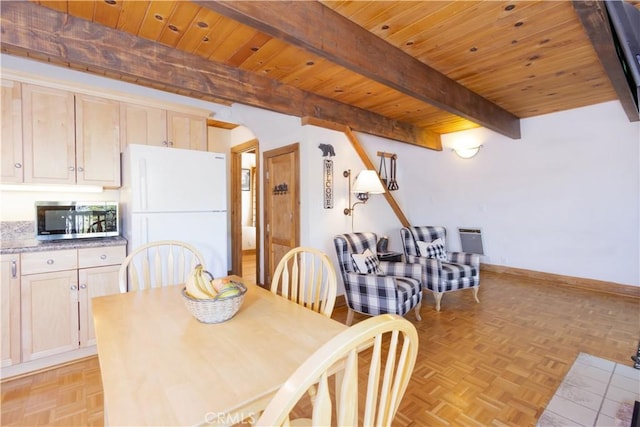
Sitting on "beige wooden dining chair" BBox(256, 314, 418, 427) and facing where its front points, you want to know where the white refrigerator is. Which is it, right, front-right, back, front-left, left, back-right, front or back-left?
front

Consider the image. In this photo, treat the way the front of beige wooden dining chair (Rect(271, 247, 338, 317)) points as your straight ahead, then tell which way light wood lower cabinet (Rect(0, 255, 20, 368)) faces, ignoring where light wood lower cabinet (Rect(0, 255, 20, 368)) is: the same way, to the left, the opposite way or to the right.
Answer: to the left

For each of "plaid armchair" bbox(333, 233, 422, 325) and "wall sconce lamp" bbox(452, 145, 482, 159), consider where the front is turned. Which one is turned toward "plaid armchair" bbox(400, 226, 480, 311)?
the wall sconce lamp

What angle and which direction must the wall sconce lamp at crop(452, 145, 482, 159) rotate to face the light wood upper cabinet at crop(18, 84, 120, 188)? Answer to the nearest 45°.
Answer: approximately 45° to its right

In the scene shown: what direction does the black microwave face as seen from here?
toward the camera

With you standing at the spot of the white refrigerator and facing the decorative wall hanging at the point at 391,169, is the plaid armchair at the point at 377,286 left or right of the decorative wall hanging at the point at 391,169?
right

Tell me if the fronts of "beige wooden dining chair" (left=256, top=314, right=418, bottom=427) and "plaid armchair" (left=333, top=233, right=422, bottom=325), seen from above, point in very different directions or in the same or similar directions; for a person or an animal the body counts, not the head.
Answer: very different directions

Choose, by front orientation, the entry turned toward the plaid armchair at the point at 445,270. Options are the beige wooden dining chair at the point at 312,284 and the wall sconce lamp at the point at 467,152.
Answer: the wall sconce lamp

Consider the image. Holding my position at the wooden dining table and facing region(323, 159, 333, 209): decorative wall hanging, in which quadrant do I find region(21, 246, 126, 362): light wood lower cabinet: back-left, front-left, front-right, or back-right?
front-left

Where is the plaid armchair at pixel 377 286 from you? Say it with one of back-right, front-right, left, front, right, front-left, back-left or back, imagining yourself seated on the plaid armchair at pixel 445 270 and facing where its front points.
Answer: right

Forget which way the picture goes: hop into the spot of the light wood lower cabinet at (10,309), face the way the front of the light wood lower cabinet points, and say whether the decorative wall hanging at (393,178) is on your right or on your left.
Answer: on your left

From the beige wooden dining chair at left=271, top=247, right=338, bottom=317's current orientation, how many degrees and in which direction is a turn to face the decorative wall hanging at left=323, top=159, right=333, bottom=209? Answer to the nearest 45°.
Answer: approximately 135° to its right

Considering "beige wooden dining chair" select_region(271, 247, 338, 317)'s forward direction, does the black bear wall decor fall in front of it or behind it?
behind

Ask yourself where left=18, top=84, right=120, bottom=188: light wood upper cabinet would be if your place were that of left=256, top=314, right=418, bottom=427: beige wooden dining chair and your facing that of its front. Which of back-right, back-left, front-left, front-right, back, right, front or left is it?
front
